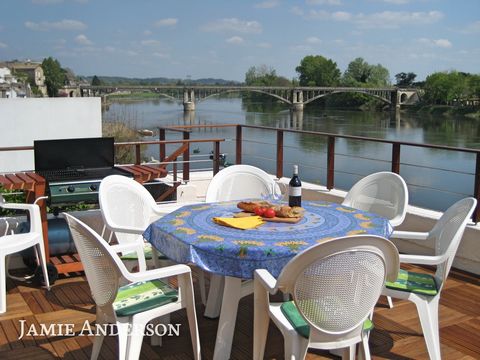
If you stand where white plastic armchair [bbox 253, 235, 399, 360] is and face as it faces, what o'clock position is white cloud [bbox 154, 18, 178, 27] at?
The white cloud is roughly at 1 o'clock from the white plastic armchair.

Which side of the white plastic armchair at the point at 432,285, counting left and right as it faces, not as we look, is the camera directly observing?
left

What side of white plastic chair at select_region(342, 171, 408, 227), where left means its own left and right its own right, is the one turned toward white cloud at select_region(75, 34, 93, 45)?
right

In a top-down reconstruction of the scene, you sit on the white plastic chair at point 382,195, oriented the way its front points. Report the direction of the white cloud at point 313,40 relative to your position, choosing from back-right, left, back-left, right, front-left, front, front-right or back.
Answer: back-right

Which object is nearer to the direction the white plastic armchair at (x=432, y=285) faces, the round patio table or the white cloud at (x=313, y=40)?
the round patio table

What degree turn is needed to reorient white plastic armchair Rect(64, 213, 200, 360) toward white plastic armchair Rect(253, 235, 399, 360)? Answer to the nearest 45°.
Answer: approximately 90° to its right

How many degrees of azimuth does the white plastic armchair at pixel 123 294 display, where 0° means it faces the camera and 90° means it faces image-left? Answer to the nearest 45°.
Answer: approximately 225°

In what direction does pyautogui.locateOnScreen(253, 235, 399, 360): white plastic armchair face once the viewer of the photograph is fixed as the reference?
facing away from the viewer and to the left of the viewer

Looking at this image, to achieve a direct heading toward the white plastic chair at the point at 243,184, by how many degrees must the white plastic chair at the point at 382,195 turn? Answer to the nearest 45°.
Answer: approximately 45° to its right

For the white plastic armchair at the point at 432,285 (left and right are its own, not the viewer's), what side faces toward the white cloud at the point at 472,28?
right

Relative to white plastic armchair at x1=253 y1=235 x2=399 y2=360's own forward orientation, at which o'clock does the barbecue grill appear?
The barbecue grill is roughly at 12 o'clock from the white plastic armchair.
